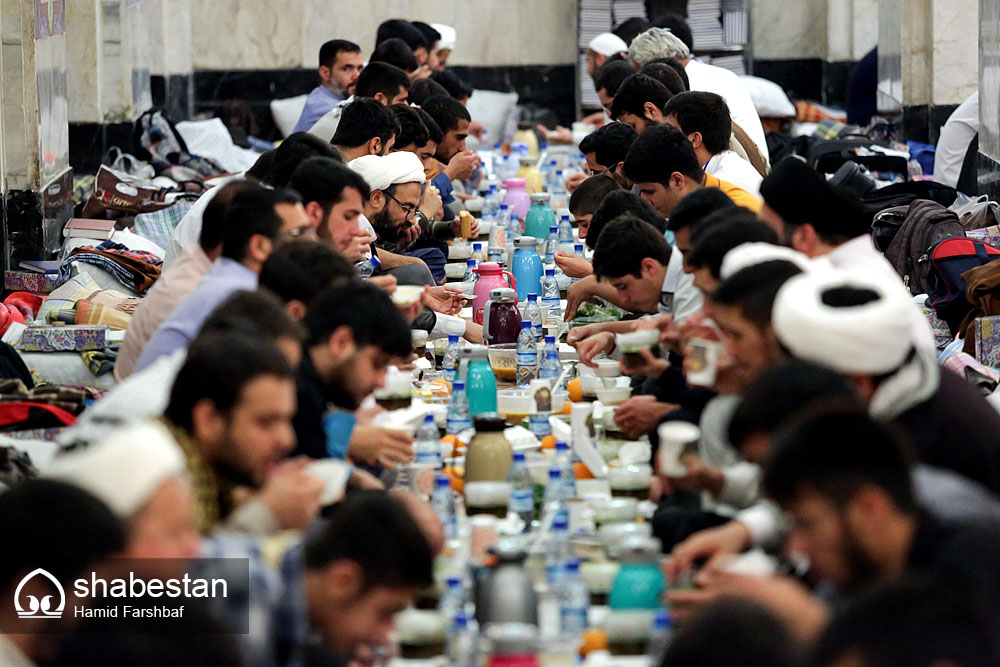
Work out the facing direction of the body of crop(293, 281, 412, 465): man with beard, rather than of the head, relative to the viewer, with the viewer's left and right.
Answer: facing to the right of the viewer

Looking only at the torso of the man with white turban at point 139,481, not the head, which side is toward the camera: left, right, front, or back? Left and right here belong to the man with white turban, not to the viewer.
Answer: right

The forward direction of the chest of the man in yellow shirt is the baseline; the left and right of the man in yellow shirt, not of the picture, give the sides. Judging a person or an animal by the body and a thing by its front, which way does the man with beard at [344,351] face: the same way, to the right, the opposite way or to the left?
the opposite way

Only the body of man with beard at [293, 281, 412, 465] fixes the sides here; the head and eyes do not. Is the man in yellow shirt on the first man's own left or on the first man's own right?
on the first man's own left

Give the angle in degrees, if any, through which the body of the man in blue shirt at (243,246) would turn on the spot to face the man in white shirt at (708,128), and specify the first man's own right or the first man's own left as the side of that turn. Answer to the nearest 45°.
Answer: approximately 45° to the first man's own left

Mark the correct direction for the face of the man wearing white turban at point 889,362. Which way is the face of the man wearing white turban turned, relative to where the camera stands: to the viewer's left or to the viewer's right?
to the viewer's left

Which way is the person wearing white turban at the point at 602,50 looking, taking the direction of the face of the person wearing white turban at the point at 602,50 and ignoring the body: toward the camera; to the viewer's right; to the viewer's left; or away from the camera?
to the viewer's left

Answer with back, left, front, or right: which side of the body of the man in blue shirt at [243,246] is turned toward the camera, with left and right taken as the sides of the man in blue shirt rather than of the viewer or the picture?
right

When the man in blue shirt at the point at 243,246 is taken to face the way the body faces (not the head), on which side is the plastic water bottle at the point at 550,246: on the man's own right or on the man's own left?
on the man's own left

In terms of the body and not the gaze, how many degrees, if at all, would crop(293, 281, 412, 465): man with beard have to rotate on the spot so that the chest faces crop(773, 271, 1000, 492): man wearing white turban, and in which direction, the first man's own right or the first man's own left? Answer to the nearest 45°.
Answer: approximately 45° to the first man's own right

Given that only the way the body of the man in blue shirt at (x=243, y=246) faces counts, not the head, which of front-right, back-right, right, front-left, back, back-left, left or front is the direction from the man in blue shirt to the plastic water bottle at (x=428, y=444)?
front-right

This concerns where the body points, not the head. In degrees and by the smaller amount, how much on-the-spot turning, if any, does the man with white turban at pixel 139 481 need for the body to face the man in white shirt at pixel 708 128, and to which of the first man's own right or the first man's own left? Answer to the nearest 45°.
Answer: approximately 45° to the first man's own left

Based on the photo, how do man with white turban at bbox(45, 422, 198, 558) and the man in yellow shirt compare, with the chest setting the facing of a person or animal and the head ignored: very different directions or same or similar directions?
very different directions

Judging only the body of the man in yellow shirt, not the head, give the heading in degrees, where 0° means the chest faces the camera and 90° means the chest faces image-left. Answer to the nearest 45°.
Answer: approximately 90°

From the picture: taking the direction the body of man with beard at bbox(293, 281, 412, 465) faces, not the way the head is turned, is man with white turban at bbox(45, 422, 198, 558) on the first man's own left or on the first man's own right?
on the first man's own right
